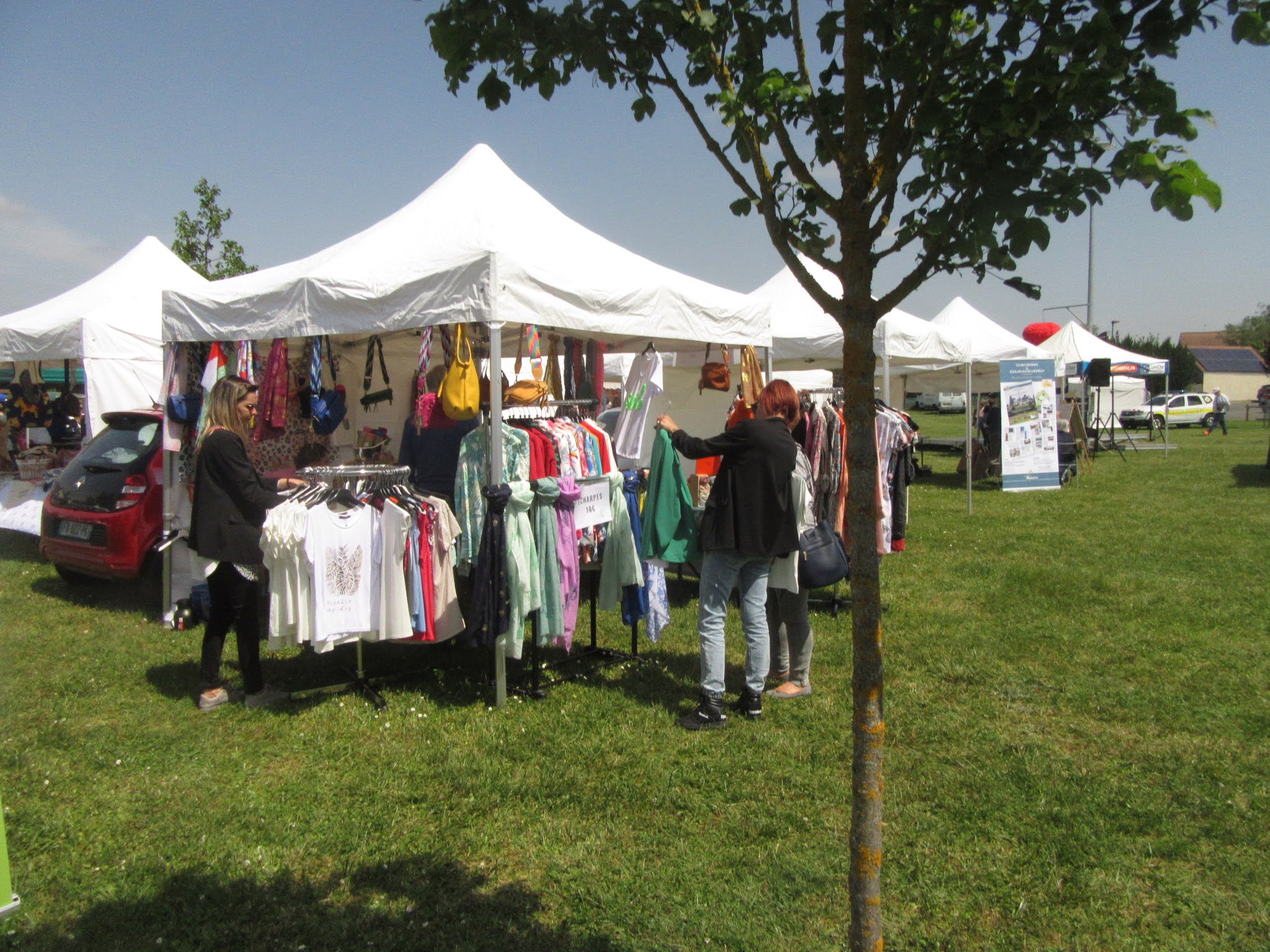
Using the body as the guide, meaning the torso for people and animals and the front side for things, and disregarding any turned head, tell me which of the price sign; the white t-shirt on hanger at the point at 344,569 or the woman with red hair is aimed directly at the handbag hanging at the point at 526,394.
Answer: the woman with red hair

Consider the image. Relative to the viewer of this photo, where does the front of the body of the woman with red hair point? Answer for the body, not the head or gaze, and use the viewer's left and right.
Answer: facing away from the viewer and to the left of the viewer

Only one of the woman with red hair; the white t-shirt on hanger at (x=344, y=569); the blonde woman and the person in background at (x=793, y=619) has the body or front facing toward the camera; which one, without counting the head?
the white t-shirt on hanger

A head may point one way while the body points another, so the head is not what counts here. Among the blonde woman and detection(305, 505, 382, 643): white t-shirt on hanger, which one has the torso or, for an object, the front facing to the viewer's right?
the blonde woman

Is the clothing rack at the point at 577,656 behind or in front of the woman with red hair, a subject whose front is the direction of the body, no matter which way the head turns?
in front

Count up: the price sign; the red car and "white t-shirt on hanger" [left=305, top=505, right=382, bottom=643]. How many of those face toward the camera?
2

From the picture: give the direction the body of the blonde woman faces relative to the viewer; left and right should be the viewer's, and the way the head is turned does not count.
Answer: facing to the right of the viewer
